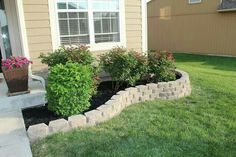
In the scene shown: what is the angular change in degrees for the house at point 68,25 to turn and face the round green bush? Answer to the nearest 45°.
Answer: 0° — it already faces it

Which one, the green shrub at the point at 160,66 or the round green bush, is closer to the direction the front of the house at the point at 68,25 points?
the round green bush

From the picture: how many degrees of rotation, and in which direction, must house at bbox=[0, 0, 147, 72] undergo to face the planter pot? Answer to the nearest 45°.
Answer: approximately 45° to its right

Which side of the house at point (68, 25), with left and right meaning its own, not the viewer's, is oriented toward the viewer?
front

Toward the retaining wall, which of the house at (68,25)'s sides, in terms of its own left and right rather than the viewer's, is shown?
front

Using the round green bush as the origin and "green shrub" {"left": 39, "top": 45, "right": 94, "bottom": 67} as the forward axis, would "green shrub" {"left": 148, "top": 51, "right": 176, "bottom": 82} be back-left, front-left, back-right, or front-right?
front-right

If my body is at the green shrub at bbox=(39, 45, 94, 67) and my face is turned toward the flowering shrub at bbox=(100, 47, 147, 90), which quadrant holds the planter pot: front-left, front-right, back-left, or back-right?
back-right

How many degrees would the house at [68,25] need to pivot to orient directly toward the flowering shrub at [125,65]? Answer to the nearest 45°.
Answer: approximately 45° to its left

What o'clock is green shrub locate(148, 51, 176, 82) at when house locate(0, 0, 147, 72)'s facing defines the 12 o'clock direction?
The green shrub is roughly at 10 o'clock from the house.

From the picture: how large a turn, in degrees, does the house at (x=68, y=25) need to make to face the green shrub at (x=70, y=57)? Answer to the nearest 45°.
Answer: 0° — it already faces it

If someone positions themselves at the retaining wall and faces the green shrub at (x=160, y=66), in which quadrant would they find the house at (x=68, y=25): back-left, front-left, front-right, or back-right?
front-left
